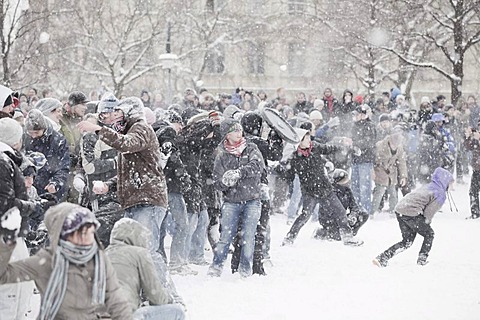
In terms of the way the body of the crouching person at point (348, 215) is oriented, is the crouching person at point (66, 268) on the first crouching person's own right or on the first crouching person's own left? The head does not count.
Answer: on the first crouching person's own left

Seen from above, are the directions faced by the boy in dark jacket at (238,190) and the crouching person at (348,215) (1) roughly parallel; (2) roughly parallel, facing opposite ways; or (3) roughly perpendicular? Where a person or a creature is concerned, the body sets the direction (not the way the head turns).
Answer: roughly perpendicular

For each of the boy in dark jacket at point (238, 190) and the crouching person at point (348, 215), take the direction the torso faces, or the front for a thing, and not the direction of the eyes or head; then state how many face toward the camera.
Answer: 1

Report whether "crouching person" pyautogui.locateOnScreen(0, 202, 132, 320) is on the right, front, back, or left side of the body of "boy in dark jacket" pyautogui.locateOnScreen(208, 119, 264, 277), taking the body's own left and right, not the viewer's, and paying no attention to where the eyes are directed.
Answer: front

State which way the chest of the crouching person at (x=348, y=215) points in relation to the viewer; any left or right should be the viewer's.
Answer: facing to the left of the viewer

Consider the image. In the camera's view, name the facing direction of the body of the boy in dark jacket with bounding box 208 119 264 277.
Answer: toward the camera

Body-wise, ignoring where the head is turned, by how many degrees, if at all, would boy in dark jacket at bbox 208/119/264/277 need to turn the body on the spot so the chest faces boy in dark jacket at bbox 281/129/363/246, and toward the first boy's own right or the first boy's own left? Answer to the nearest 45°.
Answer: approximately 135° to the first boy's own left

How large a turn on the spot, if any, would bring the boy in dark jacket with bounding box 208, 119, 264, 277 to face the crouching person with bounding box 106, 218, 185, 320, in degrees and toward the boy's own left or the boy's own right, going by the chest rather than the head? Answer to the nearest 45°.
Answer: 0° — they already face them
